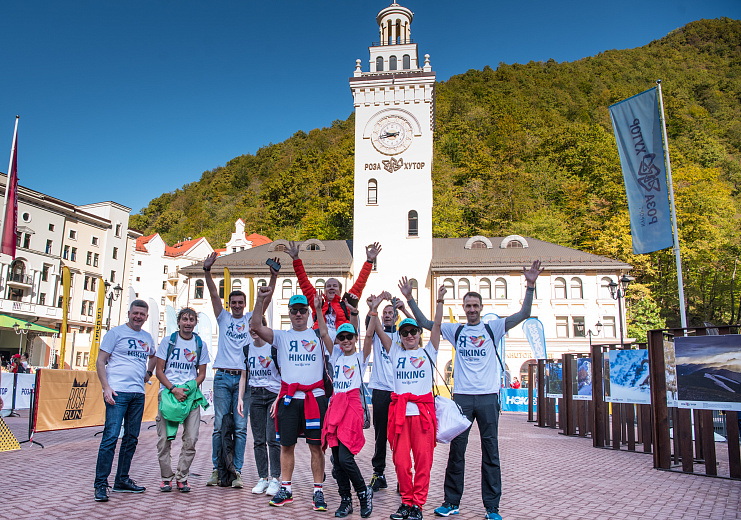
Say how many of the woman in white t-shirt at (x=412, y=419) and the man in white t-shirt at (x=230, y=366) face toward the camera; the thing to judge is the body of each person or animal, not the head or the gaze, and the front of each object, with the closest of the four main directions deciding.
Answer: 2

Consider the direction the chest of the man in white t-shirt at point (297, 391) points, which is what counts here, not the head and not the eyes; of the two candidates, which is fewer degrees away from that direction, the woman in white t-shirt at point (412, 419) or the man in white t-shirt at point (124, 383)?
the woman in white t-shirt

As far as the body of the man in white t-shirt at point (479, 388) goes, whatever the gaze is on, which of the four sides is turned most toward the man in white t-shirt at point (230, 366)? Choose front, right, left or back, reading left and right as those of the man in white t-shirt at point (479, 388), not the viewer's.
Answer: right

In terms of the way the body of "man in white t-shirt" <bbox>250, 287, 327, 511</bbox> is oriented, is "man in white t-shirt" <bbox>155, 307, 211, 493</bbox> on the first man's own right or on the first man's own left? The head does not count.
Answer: on the first man's own right

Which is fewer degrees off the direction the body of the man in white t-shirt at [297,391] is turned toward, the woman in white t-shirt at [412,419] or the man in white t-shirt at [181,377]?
the woman in white t-shirt

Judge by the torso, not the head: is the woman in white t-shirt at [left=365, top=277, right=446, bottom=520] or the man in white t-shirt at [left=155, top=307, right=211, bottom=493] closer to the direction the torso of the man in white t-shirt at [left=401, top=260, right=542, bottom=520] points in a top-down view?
the woman in white t-shirt

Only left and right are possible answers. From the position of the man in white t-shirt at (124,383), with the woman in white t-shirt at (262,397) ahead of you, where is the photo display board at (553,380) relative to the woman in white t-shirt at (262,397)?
left

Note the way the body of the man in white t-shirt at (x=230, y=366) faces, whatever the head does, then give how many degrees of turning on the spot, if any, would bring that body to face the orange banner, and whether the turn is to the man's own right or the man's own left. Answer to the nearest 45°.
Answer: approximately 135° to the man's own right
